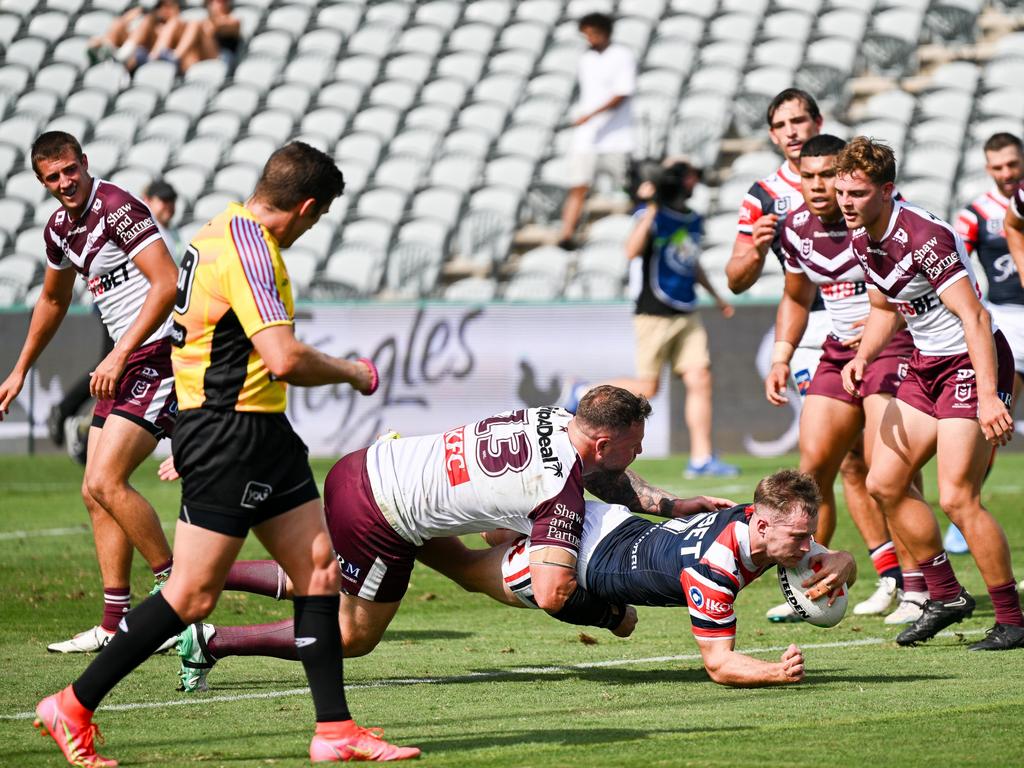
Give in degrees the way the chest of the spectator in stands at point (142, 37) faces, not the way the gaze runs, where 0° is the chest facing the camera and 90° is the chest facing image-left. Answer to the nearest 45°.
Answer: approximately 45°

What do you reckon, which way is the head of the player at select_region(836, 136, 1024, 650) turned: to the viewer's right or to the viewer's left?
to the viewer's left

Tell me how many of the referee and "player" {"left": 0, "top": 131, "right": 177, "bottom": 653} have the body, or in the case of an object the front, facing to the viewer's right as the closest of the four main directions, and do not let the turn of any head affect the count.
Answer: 1

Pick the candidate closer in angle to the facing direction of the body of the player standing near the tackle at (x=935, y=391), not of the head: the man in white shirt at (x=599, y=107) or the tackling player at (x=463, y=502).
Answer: the tackling player

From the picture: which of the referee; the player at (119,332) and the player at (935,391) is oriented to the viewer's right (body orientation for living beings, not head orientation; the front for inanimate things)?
the referee

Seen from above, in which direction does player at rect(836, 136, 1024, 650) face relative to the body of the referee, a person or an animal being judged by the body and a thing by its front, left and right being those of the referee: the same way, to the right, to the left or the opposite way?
the opposite way

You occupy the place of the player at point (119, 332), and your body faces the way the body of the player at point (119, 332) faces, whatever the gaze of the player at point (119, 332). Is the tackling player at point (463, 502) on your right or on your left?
on your left

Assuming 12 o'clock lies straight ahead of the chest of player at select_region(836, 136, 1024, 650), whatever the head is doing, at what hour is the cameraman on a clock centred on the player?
The cameraman is roughly at 4 o'clock from the player.

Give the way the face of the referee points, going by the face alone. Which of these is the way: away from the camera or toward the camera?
away from the camera

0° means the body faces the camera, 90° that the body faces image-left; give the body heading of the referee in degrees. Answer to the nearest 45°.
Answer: approximately 270°
